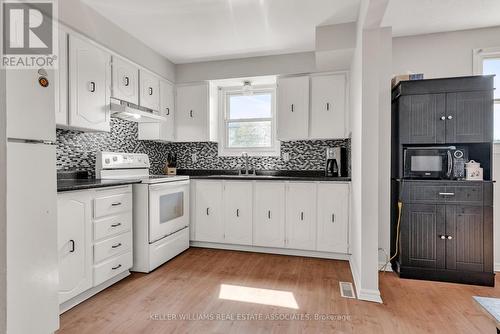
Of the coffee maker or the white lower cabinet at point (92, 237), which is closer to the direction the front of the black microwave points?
the white lower cabinet

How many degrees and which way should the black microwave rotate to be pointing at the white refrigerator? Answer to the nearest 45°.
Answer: approximately 45° to its right

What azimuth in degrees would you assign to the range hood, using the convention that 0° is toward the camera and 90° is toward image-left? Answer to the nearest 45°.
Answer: approximately 315°

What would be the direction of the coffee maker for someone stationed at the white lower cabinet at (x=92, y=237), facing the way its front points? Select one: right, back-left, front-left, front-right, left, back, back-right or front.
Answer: front-left

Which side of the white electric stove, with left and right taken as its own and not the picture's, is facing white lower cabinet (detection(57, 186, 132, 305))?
right

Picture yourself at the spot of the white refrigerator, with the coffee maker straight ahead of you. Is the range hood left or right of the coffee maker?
left

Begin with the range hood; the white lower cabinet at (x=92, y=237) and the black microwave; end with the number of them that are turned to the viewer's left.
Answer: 0

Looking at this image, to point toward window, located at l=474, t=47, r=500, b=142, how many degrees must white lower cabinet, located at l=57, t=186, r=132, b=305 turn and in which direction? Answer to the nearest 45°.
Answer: approximately 45° to its left

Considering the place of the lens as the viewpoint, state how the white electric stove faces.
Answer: facing the viewer and to the right of the viewer
